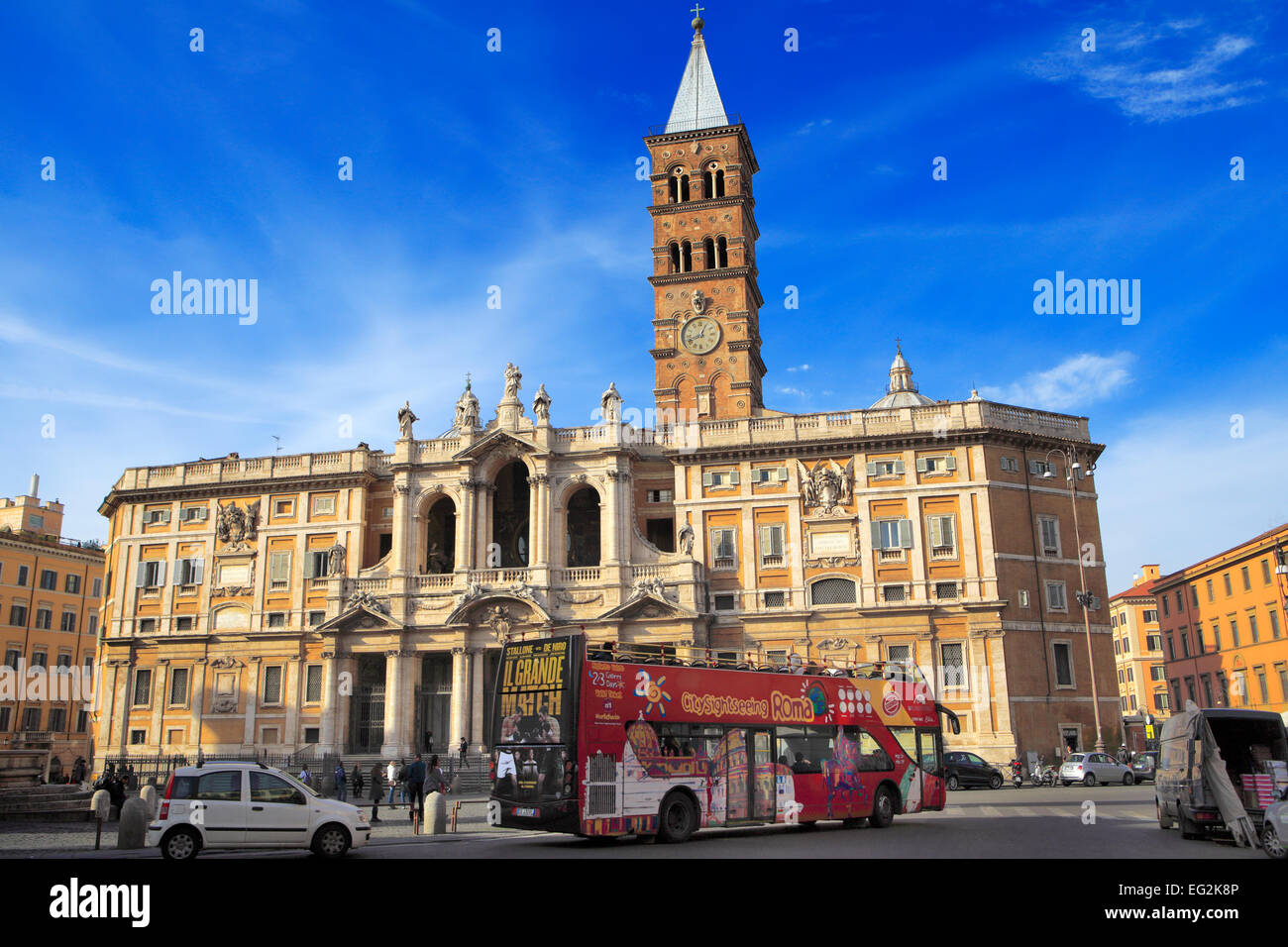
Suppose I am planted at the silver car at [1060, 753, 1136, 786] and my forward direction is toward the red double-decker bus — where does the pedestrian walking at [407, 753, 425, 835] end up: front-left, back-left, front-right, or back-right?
front-right

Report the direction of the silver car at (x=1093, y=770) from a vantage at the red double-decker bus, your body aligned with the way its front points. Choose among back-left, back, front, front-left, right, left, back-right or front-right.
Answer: front

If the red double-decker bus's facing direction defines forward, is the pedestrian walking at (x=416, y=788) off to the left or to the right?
on its left

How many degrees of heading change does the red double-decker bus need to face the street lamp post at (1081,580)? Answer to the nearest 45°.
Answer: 0° — it already faces it

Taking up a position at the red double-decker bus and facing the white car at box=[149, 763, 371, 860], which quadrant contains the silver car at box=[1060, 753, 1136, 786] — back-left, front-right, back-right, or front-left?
back-right

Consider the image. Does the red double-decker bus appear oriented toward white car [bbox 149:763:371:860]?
no

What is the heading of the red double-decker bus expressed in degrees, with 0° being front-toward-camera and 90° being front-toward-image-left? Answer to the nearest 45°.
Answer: approximately 225°

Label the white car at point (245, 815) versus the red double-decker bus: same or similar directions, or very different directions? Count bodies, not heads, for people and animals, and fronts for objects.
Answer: same or similar directions

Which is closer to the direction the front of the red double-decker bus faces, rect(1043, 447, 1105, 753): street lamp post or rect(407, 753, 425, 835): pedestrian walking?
the street lamp post

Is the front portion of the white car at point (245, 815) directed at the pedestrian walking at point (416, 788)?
no

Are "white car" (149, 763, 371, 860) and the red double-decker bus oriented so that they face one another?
no

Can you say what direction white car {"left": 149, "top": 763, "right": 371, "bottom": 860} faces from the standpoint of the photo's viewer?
facing to the right of the viewer
